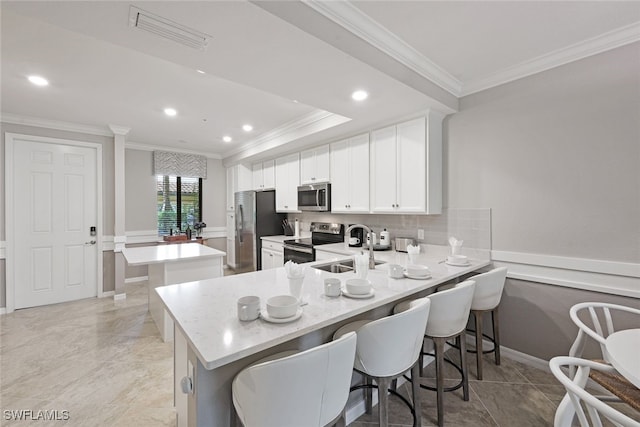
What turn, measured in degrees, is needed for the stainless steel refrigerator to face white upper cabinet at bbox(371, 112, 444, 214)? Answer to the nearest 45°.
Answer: approximately 90° to its left

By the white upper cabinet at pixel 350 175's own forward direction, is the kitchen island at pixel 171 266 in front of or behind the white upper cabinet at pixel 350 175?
in front

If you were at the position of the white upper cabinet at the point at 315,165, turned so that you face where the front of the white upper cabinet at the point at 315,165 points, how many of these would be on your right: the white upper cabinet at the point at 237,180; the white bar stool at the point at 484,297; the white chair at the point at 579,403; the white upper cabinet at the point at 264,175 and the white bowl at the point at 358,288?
2

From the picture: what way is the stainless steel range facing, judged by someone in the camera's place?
facing the viewer and to the left of the viewer

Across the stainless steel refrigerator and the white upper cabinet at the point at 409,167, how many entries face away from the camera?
0

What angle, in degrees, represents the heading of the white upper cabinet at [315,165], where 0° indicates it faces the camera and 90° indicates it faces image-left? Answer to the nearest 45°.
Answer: approximately 45°

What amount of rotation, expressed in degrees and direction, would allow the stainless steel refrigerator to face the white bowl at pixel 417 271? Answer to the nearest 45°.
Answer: approximately 45° to its left

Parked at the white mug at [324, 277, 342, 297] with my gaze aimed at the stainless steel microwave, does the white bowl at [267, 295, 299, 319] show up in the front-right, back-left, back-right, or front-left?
back-left

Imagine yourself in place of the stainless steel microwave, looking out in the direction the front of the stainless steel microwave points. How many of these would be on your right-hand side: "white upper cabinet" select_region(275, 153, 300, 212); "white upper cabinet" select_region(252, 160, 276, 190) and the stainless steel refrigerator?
3

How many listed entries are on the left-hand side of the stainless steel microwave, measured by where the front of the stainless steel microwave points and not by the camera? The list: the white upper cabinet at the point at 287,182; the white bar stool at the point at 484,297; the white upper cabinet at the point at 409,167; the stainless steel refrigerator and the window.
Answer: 2

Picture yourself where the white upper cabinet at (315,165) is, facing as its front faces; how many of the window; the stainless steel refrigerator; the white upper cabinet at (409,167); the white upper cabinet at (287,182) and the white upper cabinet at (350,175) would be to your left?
2

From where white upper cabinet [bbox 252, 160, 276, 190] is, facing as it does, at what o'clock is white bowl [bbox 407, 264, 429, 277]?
The white bowl is roughly at 10 o'clock from the white upper cabinet.

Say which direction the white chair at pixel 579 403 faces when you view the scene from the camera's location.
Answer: facing away from the viewer and to the right of the viewer
